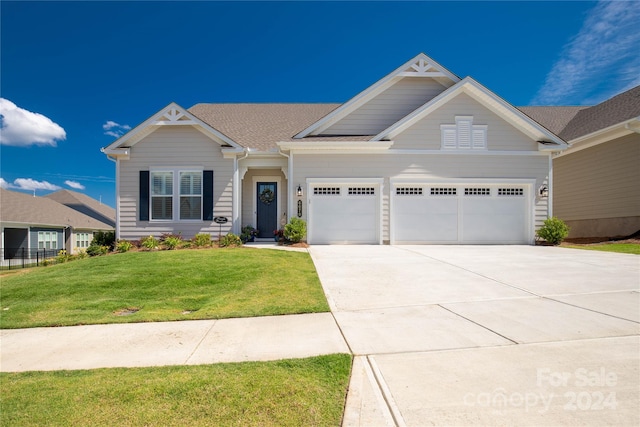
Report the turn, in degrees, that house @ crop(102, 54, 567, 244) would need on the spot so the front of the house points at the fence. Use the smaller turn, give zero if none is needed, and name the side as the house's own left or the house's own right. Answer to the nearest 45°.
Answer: approximately 90° to the house's own right

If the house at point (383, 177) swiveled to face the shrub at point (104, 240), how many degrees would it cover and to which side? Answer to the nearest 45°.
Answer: approximately 90° to its right

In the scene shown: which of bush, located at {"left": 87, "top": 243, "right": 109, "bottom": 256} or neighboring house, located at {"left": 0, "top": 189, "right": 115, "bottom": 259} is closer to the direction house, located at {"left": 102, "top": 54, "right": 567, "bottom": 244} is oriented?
the bush

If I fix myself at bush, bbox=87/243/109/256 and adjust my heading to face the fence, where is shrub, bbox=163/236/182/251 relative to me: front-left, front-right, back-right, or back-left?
back-right

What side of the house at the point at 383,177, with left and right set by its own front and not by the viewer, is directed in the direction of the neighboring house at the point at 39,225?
right

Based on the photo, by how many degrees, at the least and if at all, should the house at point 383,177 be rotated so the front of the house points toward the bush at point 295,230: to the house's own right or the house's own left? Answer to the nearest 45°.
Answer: approximately 90° to the house's own right

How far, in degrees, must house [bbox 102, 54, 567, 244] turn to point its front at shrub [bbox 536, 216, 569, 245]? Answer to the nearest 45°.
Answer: approximately 90° to its left

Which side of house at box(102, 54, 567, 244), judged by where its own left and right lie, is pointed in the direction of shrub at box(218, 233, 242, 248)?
front

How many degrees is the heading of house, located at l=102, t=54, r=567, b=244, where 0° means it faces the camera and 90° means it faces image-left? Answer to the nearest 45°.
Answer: approximately 0°

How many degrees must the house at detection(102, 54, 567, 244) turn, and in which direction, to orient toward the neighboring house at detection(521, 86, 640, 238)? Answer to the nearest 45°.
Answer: approximately 90° to its left
